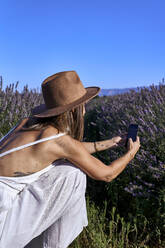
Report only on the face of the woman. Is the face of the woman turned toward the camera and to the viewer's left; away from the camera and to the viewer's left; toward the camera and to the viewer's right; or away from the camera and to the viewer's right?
away from the camera and to the viewer's right

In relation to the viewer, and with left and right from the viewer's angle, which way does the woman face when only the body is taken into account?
facing away from the viewer and to the right of the viewer

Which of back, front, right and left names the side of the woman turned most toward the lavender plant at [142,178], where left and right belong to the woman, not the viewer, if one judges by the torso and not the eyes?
front
